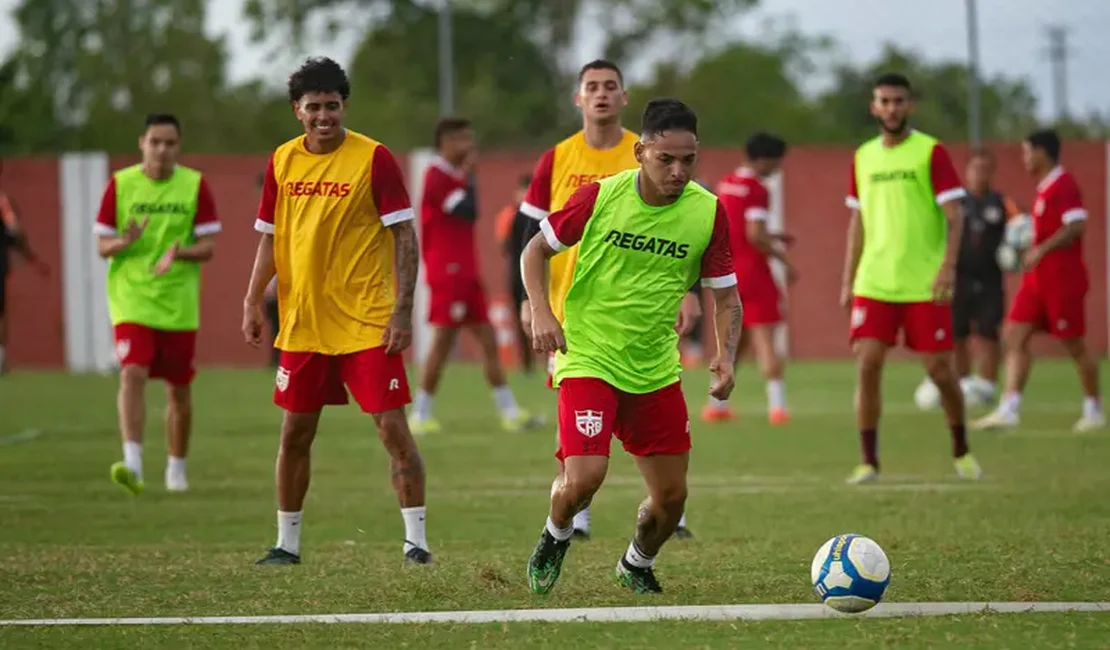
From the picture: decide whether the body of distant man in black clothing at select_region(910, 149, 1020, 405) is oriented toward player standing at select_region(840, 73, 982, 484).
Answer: yes

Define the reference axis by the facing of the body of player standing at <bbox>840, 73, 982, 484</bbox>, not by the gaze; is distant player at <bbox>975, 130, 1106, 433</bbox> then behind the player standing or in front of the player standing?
behind

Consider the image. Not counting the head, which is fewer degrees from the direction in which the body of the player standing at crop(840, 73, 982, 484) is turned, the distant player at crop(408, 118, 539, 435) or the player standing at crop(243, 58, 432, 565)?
the player standing
